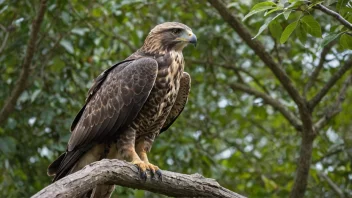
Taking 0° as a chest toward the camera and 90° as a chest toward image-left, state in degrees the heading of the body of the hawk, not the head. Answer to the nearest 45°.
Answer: approximately 315°

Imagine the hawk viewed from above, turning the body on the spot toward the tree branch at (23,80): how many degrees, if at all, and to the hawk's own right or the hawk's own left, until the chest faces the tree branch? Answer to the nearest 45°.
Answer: approximately 180°

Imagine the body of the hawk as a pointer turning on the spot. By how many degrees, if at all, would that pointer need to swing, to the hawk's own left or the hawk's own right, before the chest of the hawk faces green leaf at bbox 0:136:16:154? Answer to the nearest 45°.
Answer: approximately 180°

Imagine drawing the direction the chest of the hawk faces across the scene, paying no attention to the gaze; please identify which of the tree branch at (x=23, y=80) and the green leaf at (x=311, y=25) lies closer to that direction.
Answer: the green leaf

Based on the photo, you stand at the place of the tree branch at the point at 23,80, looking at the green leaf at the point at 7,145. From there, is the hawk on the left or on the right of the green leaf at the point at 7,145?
left
